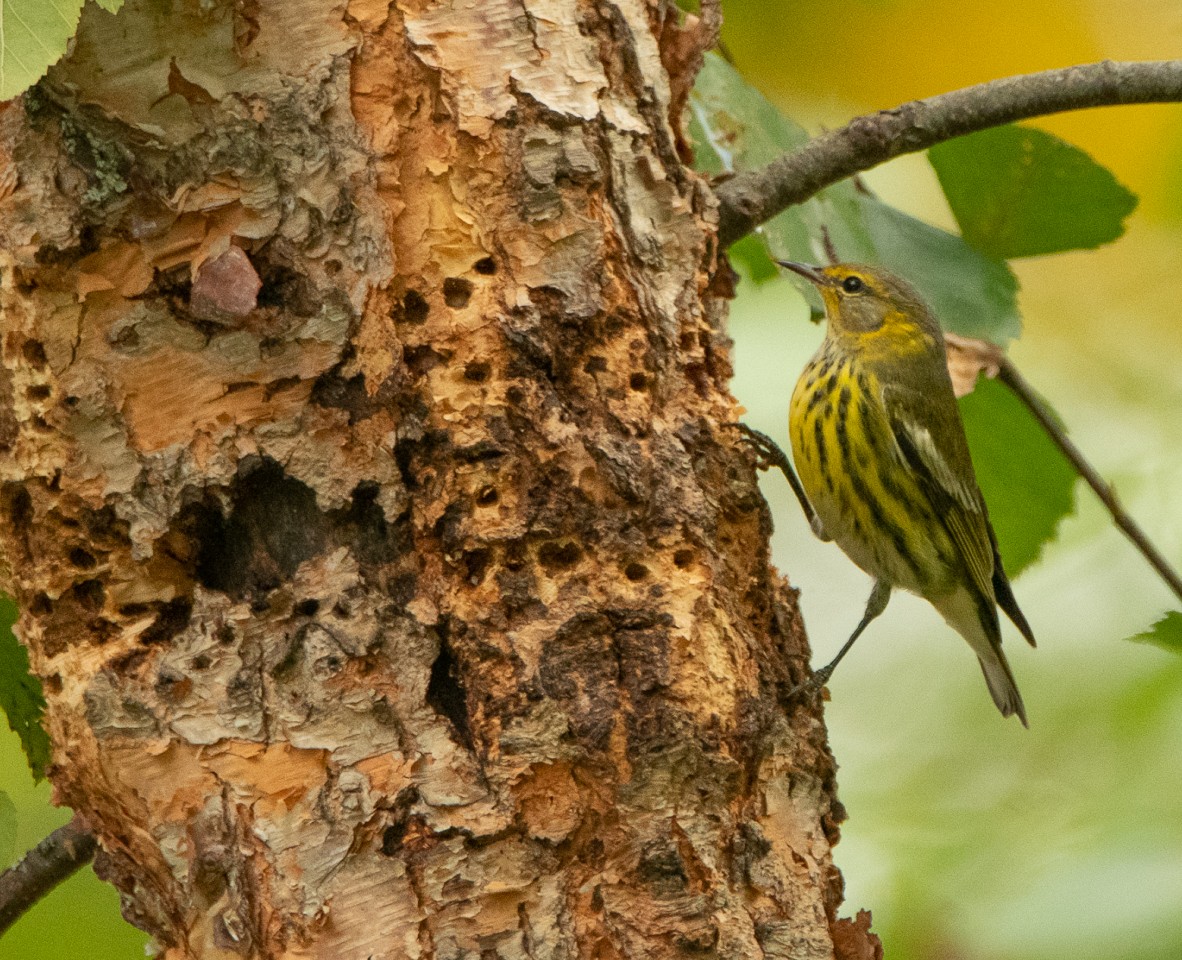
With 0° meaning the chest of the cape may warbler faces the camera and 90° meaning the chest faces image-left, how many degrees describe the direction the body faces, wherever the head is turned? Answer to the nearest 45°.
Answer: approximately 90°

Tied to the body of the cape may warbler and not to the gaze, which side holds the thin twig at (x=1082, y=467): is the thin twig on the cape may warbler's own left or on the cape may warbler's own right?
on the cape may warbler's own left

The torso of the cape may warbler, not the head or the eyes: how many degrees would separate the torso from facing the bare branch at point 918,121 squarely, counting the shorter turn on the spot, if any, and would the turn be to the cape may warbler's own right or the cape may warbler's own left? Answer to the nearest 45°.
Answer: approximately 90° to the cape may warbler's own left
